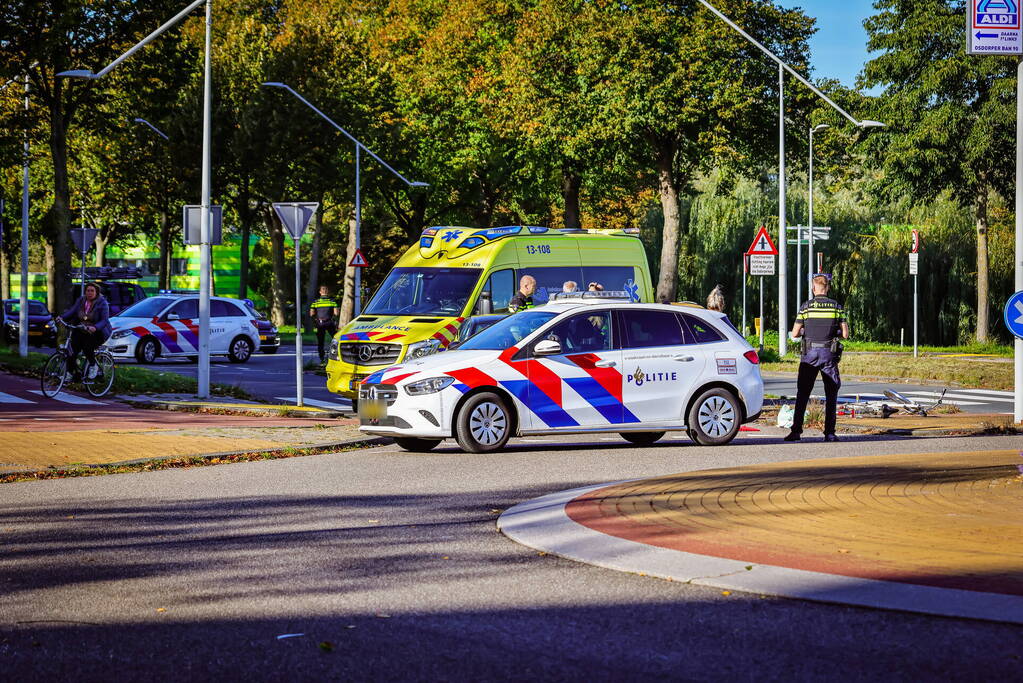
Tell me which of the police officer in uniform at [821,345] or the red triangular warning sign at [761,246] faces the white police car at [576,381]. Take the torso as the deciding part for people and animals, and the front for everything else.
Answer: the red triangular warning sign

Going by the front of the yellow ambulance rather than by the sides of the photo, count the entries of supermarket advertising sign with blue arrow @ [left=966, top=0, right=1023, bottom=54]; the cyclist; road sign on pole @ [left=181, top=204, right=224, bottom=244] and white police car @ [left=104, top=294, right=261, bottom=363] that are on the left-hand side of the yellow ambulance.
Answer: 1

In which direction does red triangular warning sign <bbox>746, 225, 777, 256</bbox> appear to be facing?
toward the camera

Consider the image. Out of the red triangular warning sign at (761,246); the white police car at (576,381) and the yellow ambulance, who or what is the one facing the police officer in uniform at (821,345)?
the red triangular warning sign

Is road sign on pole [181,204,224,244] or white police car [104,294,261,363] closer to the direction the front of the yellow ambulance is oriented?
the road sign on pole

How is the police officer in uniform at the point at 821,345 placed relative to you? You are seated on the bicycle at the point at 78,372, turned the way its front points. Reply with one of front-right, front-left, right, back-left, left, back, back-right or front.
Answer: left

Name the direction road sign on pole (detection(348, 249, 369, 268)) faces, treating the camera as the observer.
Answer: facing the viewer

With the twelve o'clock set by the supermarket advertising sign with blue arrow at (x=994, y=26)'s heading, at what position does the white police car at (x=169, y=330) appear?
The white police car is roughly at 4 o'clock from the supermarket advertising sign with blue arrow.

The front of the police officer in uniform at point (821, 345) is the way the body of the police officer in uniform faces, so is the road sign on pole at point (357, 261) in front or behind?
in front

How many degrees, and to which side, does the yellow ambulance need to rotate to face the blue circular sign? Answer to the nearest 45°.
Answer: approximately 90° to its left

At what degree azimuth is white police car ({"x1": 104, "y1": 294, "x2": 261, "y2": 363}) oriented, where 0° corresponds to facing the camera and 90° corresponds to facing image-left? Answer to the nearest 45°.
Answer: approximately 45°

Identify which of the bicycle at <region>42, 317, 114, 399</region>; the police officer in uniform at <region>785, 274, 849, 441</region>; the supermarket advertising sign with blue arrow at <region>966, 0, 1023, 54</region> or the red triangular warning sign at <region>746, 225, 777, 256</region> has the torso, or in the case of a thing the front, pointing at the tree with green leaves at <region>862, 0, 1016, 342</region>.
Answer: the police officer in uniform

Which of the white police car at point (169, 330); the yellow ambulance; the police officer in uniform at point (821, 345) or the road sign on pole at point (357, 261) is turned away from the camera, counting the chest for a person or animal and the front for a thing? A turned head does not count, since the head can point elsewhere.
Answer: the police officer in uniform

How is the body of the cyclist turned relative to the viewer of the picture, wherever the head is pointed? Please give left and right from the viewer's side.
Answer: facing the viewer and to the left of the viewer

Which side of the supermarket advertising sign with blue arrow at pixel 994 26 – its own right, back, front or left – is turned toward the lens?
front
